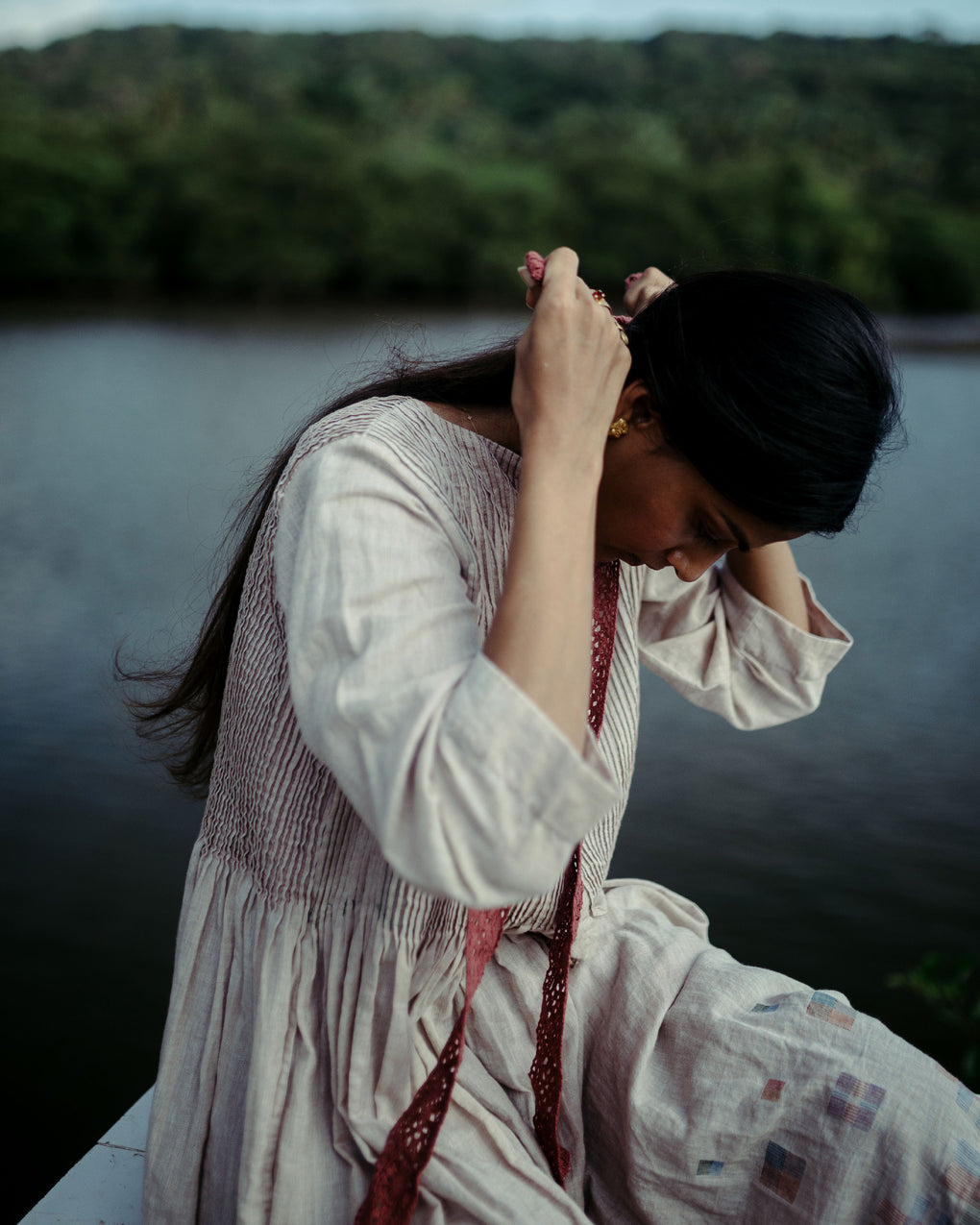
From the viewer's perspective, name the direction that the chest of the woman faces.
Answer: to the viewer's right
